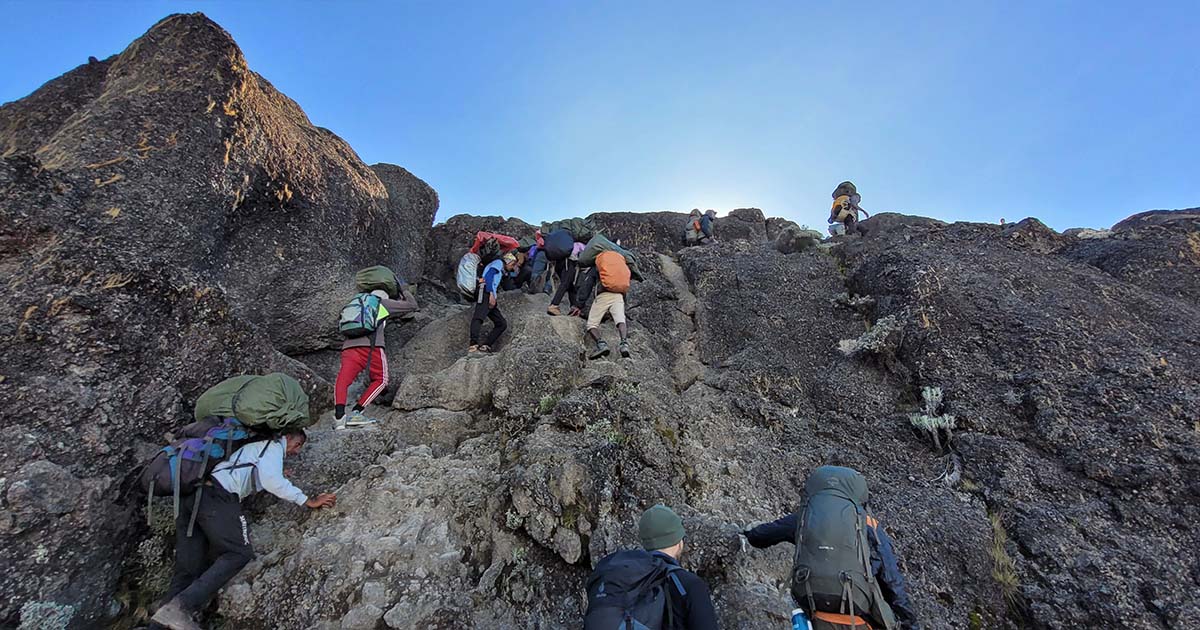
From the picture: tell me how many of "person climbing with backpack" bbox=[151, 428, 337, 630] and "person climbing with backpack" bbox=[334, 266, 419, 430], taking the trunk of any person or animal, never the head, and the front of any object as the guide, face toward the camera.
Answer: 0

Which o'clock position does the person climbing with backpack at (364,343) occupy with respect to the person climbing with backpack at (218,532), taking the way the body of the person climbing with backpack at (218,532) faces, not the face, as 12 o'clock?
the person climbing with backpack at (364,343) is roughly at 10 o'clock from the person climbing with backpack at (218,532).

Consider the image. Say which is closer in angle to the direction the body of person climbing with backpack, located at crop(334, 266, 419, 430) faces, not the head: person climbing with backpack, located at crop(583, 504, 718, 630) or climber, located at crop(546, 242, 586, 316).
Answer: the climber

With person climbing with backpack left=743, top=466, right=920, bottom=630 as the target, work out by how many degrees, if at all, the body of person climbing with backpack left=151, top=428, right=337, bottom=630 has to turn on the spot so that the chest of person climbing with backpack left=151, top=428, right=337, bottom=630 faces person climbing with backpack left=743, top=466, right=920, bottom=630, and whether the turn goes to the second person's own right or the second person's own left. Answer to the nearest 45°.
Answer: approximately 45° to the second person's own right

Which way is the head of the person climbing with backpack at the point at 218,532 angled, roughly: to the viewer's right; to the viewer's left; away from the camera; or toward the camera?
to the viewer's right

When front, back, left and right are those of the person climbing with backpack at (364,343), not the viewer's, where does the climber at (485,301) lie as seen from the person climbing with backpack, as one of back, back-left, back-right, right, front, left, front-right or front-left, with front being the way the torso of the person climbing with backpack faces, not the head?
front

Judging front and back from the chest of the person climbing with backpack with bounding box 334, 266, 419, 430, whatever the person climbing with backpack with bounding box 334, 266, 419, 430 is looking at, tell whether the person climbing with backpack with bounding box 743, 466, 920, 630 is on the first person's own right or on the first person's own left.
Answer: on the first person's own right

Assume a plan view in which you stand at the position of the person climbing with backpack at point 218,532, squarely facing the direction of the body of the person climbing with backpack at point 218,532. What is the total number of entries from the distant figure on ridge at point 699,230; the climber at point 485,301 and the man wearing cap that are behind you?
0

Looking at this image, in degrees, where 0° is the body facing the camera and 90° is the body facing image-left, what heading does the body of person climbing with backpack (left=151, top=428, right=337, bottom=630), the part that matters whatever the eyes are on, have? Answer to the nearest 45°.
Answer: approximately 270°

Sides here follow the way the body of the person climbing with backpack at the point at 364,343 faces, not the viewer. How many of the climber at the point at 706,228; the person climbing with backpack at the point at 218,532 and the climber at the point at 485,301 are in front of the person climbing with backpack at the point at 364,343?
2

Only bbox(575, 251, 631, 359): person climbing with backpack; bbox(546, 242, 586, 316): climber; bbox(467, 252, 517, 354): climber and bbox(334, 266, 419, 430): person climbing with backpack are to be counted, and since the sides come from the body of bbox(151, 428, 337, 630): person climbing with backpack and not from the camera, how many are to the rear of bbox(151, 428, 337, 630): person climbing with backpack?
0

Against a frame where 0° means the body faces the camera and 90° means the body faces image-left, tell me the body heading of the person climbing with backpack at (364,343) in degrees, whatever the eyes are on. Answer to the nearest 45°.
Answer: approximately 225°

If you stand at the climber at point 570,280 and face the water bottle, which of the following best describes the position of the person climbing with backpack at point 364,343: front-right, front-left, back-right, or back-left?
front-right

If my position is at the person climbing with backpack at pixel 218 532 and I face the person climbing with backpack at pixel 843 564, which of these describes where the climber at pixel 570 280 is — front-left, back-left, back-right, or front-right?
front-left

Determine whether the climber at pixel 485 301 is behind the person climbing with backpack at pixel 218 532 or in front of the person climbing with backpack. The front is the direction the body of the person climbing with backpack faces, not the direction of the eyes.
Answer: in front

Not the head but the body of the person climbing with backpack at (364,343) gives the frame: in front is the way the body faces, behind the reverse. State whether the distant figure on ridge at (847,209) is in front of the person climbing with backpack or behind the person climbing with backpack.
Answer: in front

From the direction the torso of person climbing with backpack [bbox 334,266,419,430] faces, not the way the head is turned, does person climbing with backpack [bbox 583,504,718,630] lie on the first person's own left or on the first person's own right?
on the first person's own right

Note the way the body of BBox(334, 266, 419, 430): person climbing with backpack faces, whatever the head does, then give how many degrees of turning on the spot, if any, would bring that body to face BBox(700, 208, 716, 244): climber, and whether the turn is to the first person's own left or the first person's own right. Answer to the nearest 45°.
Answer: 0° — they already face them

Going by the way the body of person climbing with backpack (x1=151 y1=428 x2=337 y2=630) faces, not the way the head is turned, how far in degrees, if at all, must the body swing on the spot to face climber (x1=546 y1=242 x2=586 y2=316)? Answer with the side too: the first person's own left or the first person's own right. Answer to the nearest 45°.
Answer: approximately 45° to the first person's own left

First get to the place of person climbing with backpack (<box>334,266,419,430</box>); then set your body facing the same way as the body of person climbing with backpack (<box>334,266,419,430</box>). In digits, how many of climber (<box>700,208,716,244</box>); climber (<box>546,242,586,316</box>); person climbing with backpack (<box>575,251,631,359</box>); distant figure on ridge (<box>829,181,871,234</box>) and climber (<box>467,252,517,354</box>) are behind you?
0

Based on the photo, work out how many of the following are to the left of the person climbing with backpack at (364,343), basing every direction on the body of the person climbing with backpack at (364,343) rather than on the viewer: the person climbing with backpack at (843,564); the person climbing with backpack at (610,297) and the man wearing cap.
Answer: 0
